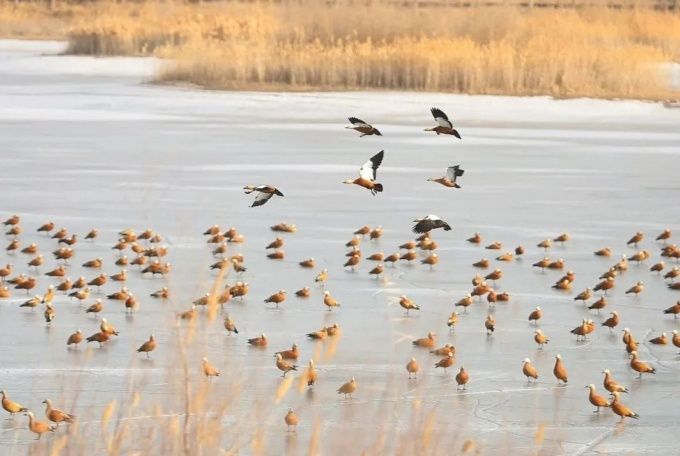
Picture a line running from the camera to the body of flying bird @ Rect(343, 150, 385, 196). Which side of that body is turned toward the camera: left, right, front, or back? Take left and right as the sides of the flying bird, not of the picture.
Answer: left

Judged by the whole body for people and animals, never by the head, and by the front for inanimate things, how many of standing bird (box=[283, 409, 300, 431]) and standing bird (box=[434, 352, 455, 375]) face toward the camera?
1

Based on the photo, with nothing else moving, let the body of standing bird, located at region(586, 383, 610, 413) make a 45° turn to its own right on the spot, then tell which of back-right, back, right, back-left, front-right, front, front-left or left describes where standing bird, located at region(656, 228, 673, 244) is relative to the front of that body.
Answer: front-right

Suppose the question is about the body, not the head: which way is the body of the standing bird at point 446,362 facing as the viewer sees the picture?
to the viewer's right
